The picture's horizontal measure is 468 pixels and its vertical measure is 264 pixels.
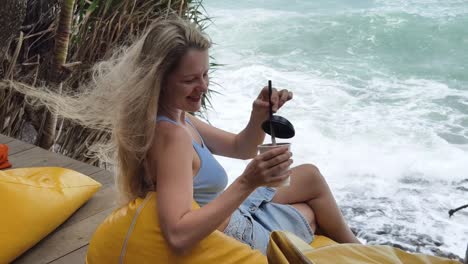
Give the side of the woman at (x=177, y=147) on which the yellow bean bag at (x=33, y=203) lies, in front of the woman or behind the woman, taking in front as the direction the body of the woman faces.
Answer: behind

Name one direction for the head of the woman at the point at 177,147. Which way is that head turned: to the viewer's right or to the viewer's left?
to the viewer's right

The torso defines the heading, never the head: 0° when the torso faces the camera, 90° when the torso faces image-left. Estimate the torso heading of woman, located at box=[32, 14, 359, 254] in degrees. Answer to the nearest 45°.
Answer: approximately 270°
